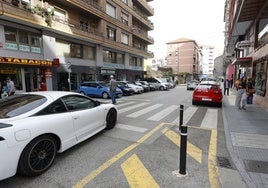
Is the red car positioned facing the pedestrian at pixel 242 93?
no

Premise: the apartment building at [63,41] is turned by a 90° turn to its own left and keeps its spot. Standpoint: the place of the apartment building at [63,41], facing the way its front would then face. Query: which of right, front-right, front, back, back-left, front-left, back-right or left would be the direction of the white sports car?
back-right

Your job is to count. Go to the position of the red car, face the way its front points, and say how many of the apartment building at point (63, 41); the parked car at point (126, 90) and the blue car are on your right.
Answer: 0

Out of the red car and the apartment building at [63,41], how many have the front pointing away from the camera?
1

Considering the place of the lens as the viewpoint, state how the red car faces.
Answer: facing away from the viewer

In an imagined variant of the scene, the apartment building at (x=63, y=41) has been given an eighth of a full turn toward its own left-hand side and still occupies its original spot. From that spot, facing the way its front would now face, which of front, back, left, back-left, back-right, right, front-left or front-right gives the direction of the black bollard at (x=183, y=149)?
right

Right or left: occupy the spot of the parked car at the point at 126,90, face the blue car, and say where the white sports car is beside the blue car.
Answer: left

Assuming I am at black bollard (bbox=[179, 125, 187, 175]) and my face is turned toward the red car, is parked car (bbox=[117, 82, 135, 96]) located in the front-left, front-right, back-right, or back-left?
front-left

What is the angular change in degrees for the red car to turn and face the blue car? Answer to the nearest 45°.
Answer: approximately 90° to its left

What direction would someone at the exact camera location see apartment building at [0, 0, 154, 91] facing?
facing the viewer and to the right of the viewer

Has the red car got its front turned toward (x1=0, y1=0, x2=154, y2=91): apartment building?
no

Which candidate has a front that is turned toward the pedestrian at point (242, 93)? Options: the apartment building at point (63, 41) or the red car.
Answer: the apartment building

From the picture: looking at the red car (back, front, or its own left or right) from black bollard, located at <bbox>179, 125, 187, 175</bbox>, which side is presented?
back

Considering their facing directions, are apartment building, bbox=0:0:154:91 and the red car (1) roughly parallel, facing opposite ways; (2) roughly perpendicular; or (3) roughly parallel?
roughly perpendicular

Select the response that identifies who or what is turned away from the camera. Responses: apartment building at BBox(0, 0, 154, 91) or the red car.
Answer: the red car

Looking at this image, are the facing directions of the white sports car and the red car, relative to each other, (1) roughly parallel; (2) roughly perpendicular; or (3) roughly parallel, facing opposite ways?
roughly parallel
